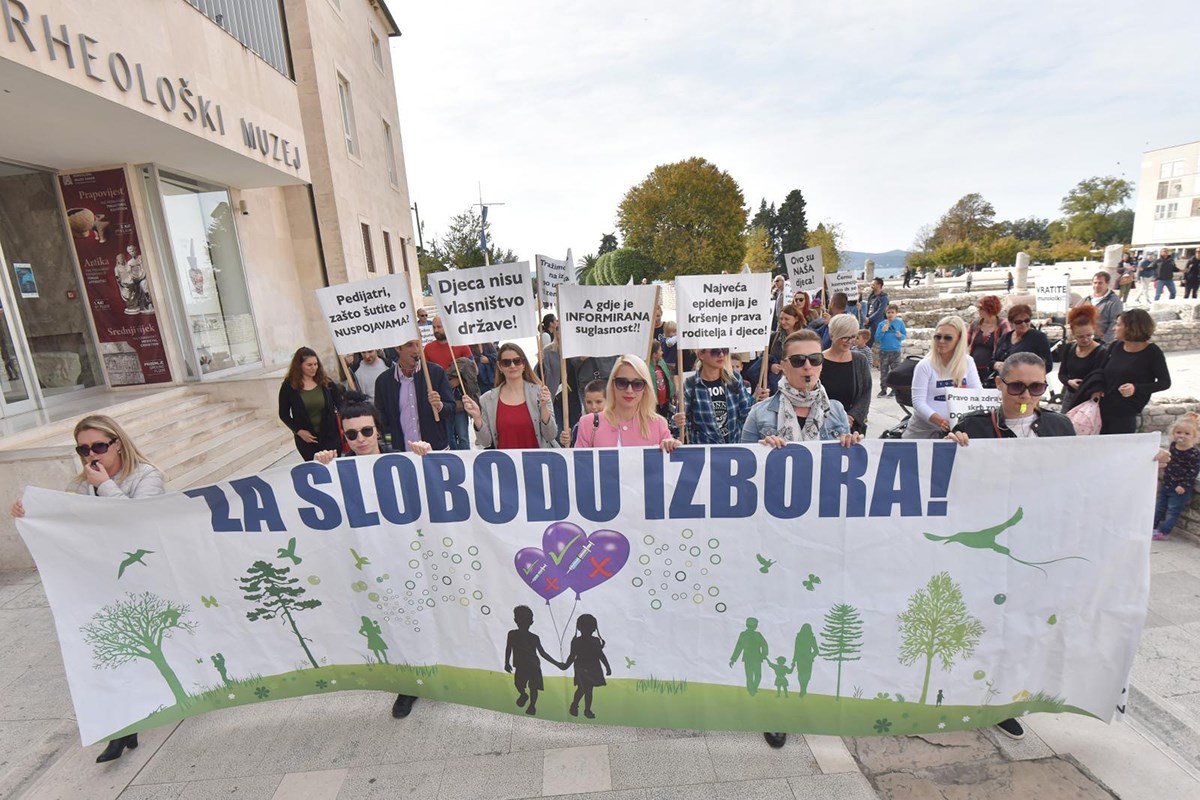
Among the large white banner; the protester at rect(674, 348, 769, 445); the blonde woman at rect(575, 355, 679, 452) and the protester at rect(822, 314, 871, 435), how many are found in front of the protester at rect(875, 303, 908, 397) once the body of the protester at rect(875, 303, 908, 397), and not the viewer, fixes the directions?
4

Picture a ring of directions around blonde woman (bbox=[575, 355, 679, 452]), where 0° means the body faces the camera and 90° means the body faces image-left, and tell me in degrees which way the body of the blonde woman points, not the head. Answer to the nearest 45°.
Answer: approximately 0°

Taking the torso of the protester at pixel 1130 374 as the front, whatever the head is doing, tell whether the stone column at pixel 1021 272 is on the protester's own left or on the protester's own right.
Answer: on the protester's own right

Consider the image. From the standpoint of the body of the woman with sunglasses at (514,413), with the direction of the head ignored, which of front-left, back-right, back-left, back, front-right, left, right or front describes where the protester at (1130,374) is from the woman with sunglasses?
left

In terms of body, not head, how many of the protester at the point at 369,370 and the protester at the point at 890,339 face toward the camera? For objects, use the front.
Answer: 2

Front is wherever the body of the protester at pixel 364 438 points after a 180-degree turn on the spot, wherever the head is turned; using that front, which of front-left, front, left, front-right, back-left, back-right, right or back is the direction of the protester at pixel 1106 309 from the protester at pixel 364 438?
right

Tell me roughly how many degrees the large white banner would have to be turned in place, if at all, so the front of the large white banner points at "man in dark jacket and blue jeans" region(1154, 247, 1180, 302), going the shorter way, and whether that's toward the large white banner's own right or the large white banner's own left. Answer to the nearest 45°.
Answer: approximately 135° to the large white banner's own left
